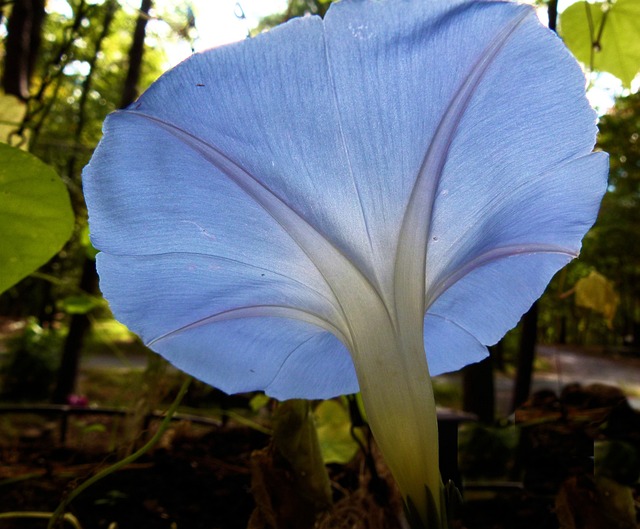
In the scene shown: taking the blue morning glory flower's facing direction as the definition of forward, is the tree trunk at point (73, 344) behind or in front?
in front

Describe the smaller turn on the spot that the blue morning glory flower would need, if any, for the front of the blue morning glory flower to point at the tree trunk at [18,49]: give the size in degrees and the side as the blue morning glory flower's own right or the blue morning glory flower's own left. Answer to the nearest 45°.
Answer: approximately 45° to the blue morning glory flower's own left

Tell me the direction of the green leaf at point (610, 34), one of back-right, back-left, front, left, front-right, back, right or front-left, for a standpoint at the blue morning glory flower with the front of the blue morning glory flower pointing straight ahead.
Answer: front-right

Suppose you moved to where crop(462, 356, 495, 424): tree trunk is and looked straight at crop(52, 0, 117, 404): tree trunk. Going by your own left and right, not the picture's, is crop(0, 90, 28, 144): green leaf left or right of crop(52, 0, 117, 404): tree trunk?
left

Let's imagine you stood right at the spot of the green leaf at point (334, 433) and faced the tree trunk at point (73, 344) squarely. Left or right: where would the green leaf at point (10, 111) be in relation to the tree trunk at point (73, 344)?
left

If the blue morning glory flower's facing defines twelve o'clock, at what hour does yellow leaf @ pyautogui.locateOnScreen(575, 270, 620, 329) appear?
The yellow leaf is roughly at 1 o'clock from the blue morning glory flower.

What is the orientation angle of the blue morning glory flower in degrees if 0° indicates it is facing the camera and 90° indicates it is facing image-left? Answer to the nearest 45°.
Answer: approximately 180°

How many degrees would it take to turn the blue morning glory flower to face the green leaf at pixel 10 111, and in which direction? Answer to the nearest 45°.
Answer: approximately 45° to its left
